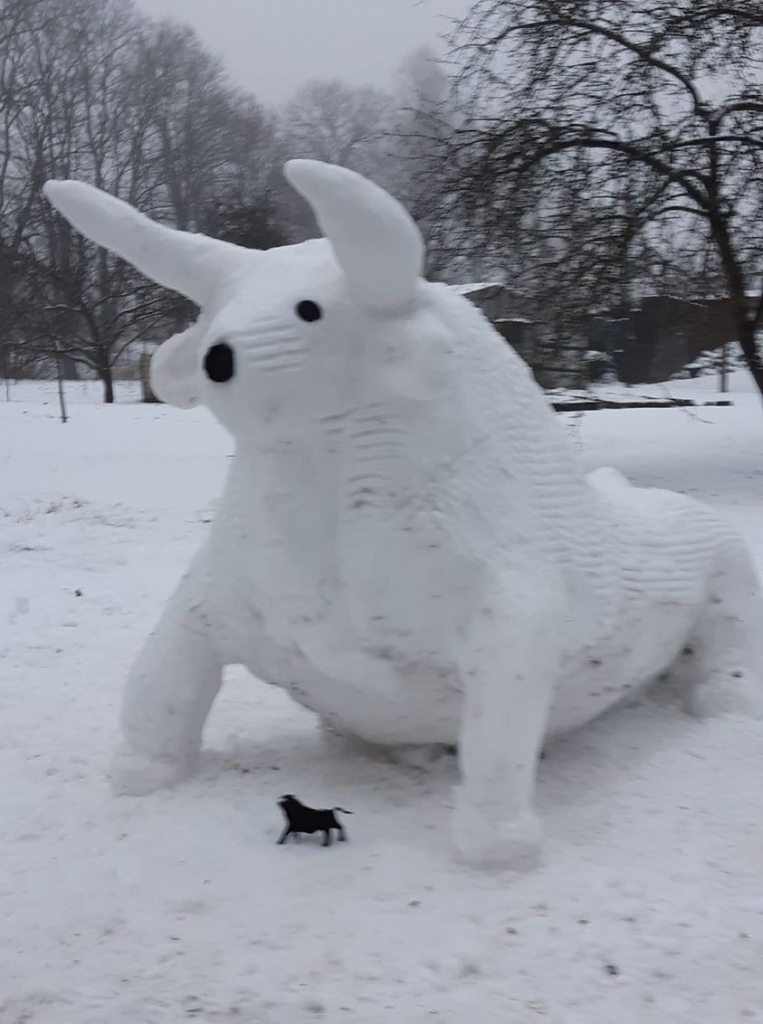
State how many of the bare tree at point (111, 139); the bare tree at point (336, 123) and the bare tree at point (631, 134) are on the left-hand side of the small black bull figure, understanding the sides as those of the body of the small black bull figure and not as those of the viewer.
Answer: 0

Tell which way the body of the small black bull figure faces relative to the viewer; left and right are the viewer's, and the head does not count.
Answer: facing to the left of the viewer

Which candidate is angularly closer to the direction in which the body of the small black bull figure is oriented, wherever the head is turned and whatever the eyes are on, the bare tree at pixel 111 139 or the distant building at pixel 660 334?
the bare tree

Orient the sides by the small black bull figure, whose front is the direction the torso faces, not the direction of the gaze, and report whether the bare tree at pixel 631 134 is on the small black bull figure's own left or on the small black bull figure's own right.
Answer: on the small black bull figure's own right

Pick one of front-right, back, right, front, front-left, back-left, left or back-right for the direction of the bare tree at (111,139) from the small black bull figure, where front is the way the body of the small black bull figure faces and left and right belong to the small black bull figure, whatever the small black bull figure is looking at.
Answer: right

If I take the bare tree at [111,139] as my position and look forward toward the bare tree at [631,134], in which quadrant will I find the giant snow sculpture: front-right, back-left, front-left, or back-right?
front-right

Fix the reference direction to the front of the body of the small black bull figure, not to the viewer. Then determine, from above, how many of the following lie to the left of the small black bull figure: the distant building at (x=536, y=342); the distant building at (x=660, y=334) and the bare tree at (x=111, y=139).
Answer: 0

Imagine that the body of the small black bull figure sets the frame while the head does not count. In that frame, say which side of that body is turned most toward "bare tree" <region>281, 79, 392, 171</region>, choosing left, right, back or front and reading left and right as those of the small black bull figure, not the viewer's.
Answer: right

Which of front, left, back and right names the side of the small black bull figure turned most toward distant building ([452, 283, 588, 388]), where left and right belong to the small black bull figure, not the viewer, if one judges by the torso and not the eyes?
right
